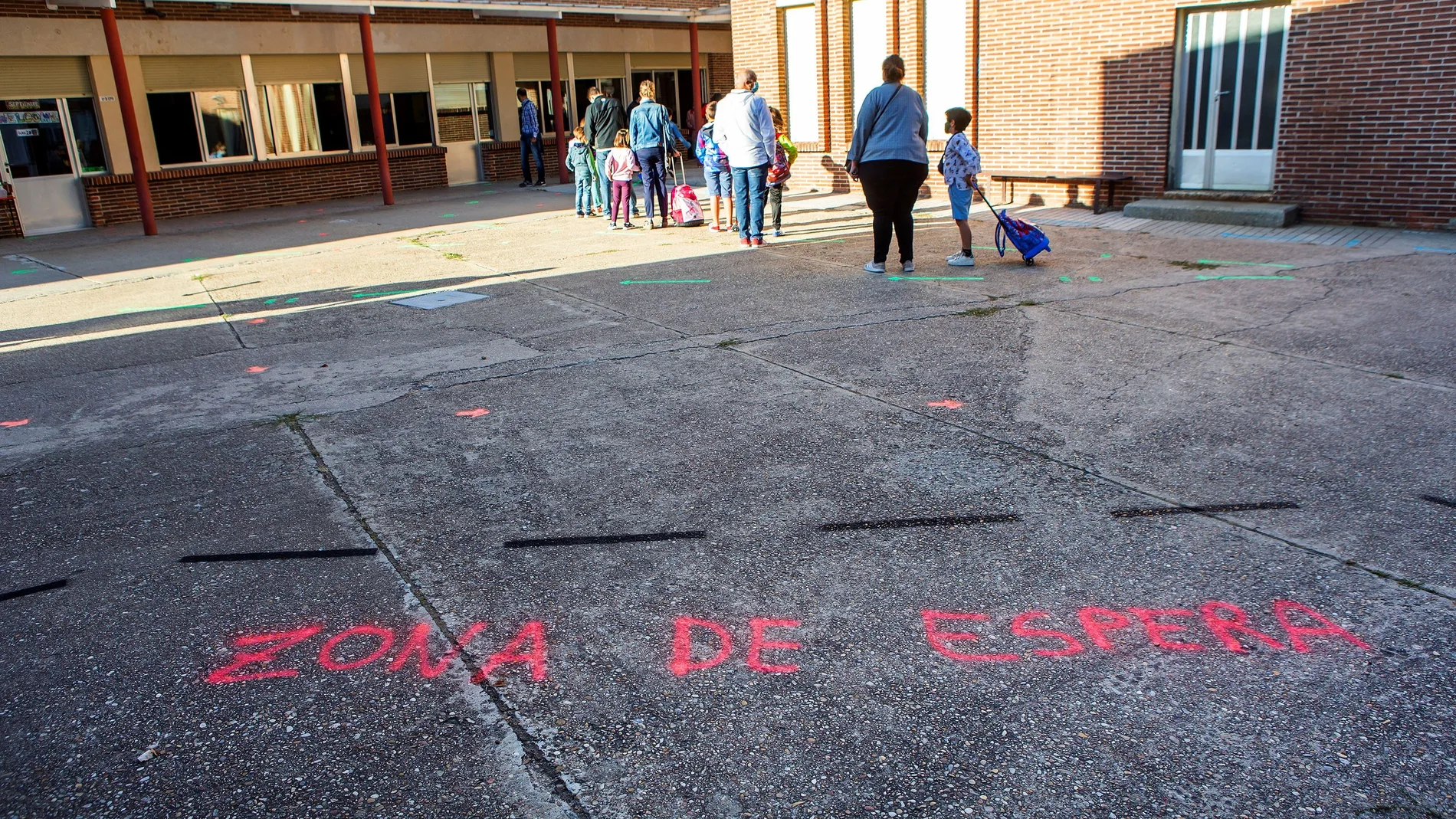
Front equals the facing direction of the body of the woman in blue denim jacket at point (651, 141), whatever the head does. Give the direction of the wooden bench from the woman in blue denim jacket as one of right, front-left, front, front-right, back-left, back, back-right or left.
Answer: right

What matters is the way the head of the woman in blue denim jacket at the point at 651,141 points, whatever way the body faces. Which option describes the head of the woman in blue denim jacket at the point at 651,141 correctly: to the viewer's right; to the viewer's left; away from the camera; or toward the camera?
away from the camera

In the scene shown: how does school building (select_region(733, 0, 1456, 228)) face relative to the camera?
toward the camera

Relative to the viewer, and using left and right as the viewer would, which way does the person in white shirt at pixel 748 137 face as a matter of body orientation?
facing away from the viewer

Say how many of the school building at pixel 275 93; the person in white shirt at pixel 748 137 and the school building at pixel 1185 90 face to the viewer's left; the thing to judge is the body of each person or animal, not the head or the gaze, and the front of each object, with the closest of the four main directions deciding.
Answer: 0

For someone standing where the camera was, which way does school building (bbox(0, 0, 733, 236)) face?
facing the viewer and to the right of the viewer

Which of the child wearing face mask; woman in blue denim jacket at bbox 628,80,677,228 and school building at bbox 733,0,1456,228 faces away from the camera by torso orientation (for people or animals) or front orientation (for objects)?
the woman in blue denim jacket

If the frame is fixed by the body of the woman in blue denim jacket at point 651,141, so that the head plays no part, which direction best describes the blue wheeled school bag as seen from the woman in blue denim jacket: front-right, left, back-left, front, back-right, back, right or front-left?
back-right

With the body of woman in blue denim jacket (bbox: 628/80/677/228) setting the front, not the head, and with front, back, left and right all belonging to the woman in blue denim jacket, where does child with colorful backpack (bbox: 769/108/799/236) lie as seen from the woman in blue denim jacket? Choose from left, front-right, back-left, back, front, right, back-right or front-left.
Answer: back-right

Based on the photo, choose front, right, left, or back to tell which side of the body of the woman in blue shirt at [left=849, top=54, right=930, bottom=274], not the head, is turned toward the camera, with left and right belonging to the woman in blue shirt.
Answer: back

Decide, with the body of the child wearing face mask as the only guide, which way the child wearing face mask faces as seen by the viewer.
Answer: to the viewer's left

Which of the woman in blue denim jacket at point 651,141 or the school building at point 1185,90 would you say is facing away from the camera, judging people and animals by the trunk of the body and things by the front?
the woman in blue denim jacket

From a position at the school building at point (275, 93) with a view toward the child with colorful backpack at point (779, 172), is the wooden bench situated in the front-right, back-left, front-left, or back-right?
front-left

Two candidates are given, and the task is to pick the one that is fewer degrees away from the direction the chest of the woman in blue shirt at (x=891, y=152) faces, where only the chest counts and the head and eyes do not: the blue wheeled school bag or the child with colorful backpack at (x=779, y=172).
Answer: the child with colorful backpack

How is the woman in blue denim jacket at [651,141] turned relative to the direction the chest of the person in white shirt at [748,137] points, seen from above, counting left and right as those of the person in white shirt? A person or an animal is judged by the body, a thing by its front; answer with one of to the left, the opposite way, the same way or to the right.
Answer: the same way

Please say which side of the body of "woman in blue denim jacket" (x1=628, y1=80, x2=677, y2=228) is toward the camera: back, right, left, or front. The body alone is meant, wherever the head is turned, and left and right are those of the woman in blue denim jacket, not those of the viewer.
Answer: back

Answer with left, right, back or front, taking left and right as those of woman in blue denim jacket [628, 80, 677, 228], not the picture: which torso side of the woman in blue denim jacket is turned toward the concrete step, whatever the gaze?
right
